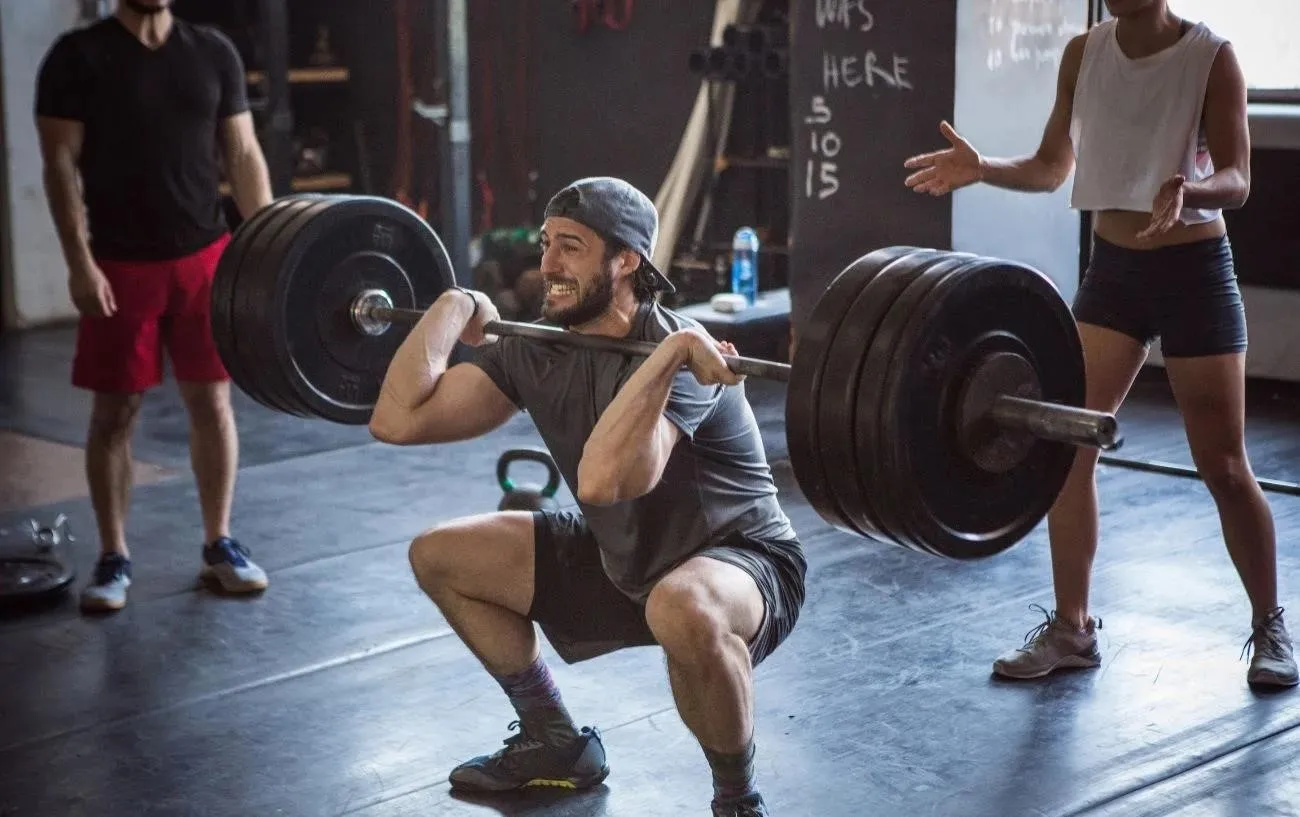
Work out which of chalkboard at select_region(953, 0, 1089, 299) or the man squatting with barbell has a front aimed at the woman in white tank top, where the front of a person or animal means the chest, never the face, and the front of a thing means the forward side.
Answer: the chalkboard

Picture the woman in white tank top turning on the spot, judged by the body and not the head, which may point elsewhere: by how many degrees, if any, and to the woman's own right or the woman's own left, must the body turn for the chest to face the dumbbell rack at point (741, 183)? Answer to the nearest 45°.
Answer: approximately 135° to the woman's own right

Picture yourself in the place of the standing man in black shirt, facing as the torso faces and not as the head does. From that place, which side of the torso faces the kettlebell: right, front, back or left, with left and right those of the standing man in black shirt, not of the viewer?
left

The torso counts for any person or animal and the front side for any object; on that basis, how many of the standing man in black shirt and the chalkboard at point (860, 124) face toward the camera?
2

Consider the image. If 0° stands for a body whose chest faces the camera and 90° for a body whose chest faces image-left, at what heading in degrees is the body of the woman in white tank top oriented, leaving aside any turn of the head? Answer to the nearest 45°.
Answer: approximately 45°

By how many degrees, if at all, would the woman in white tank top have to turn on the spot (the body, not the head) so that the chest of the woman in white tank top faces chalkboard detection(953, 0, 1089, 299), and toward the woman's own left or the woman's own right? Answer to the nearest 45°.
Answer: approximately 135° to the woman's own right

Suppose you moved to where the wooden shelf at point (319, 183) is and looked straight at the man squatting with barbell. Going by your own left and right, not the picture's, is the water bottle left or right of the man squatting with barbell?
left

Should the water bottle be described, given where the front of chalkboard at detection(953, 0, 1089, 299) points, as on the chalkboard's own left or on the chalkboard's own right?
on the chalkboard's own right

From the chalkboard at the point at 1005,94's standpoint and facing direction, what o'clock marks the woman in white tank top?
The woman in white tank top is roughly at 12 o'clock from the chalkboard.

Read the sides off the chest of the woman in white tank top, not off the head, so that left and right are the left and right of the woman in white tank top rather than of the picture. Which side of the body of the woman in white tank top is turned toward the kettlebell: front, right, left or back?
right
